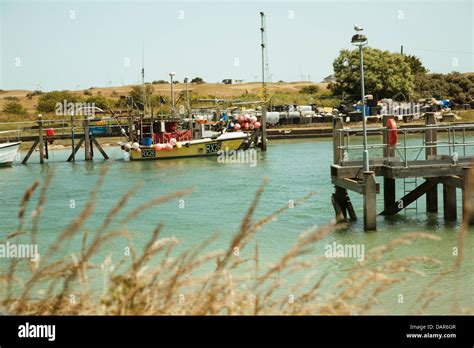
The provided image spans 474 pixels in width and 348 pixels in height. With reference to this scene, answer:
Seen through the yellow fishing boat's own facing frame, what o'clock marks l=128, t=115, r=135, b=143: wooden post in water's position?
The wooden post in water is roughly at 7 o'clock from the yellow fishing boat.

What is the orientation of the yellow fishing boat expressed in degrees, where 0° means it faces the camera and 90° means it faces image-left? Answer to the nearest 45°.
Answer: approximately 270°

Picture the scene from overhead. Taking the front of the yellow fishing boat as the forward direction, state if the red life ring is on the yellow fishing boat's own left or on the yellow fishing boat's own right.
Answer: on the yellow fishing boat's own right

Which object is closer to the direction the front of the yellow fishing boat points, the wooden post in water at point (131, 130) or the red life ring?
the red life ring
